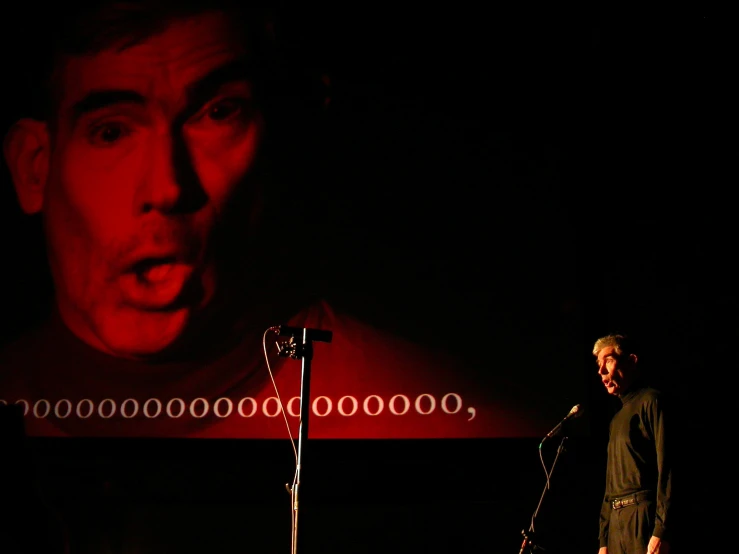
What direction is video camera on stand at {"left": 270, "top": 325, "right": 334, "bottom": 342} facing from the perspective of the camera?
to the viewer's right
